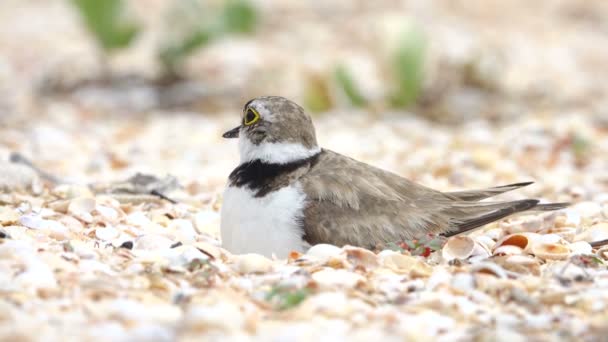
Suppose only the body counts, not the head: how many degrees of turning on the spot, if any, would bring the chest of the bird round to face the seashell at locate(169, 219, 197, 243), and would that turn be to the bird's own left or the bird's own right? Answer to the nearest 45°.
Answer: approximately 45° to the bird's own right

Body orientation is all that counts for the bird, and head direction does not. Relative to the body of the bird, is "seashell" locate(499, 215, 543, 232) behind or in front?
behind

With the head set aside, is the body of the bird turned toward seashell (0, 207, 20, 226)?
yes

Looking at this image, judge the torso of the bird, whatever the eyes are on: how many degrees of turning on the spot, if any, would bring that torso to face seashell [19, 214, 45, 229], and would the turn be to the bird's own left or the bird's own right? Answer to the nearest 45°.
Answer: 0° — it already faces it

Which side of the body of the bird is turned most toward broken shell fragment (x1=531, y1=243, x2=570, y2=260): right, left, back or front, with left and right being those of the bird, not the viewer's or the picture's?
back

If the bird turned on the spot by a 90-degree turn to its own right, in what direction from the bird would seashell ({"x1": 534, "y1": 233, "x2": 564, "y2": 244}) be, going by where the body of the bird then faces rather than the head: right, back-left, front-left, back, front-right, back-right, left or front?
right

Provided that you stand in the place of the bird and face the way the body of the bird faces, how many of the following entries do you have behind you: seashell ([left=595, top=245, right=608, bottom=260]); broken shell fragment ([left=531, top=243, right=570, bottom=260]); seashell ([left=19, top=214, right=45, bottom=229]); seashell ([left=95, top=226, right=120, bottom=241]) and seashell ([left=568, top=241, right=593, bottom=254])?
3

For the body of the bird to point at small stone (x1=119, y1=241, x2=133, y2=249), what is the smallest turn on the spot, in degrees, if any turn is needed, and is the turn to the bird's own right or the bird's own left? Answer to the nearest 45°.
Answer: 0° — it already faces it

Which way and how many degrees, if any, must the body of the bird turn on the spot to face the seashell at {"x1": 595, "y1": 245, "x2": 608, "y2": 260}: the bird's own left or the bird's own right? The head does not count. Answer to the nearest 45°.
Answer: approximately 180°

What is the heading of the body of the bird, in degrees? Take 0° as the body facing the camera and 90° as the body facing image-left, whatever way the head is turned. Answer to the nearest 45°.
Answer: approximately 90°

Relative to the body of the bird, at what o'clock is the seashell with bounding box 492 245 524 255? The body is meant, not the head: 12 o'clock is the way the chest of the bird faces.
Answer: The seashell is roughly at 6 o'clock from the bird.
